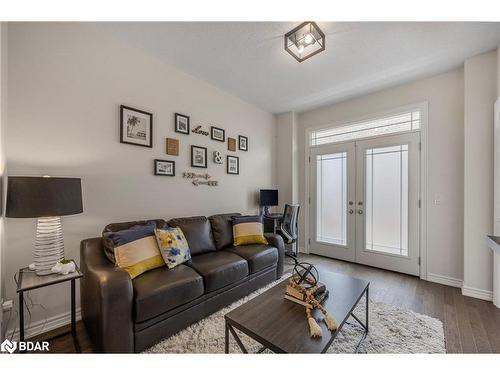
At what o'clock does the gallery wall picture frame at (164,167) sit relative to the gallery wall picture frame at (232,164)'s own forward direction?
the gallery wall picture frame at (164,167) is roughly at 3 o'clock from the gallery wall picture frame at (232,164).

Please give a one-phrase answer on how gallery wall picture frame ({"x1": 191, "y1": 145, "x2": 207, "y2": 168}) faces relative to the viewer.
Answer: facing the viewer and to the right of the viewer

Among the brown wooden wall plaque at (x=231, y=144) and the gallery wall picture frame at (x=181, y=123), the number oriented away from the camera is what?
0

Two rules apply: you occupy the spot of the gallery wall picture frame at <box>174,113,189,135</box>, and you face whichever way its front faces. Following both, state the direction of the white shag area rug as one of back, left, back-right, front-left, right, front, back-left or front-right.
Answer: front

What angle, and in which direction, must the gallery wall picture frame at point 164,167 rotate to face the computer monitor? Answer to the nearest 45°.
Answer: approximately 45° to its left

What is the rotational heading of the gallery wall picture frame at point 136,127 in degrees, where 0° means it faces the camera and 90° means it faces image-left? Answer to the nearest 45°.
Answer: approximately 315°

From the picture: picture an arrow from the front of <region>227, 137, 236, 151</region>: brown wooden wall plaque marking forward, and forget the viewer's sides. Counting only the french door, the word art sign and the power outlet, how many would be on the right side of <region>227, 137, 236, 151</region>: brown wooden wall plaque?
2
